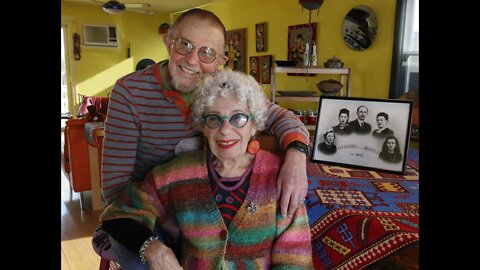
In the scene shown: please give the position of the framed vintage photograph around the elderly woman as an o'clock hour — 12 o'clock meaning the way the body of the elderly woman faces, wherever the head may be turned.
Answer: The framed vintage photograph is roughly at 8 o'clock from the elderly woman.

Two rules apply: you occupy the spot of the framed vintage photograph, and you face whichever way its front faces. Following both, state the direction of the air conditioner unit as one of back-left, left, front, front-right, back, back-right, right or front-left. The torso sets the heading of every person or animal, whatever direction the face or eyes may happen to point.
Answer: back-right

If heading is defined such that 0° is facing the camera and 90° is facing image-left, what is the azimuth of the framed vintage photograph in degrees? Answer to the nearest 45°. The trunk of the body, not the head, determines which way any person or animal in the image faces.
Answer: approximately 0°

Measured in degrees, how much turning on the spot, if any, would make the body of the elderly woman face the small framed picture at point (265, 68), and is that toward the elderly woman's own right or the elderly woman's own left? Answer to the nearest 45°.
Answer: approximately 180°

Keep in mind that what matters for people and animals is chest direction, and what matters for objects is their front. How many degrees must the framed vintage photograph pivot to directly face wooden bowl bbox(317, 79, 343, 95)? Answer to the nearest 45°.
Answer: approximately 180°

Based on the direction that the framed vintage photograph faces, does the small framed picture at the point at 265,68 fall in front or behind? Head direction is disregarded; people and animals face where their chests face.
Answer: behind

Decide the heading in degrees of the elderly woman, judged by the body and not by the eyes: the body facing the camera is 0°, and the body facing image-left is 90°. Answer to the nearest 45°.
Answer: approximately 0°

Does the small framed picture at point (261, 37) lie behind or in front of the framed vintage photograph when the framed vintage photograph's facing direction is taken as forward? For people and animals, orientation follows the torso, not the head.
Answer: behind

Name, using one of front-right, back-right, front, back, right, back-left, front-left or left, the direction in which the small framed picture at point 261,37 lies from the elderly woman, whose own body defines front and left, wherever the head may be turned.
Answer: back

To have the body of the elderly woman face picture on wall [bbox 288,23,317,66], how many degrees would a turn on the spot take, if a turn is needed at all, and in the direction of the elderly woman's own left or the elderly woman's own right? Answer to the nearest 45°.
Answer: approximately 180°

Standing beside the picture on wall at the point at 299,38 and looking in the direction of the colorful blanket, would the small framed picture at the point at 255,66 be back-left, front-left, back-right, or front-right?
back-right

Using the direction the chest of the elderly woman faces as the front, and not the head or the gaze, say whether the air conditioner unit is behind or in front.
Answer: behind
